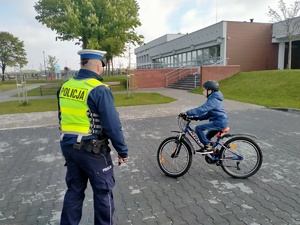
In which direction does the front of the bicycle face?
to the viewer's left

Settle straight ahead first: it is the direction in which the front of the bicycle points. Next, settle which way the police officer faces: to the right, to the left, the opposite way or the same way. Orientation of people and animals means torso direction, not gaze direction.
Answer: to the right

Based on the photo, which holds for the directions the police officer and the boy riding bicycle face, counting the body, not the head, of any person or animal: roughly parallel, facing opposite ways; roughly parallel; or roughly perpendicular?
roughly perpendicular

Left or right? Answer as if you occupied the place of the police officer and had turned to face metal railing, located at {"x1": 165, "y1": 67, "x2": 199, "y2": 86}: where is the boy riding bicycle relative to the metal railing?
right

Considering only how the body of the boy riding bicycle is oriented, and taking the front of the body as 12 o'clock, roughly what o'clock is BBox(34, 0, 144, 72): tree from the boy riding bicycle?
The tree is roughly at 2 o'clock from the boy riding bicycle.

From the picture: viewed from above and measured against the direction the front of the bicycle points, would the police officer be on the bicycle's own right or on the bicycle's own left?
on the bicycle's own left

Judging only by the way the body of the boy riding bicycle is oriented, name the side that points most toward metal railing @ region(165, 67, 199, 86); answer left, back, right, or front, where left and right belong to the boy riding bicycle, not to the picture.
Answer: right

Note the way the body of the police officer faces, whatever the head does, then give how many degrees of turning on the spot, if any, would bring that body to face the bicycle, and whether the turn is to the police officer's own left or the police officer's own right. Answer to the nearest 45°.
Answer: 0° — they already face it

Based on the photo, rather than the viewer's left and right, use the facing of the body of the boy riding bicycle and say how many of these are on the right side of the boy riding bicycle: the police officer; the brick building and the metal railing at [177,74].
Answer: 2

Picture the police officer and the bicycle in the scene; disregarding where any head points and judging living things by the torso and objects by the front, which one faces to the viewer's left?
the bicycle

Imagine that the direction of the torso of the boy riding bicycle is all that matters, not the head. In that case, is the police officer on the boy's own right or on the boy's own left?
on the boy's own left

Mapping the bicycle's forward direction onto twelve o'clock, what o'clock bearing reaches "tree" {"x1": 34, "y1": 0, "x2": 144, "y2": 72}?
The tree is roughly at 2 o'clock from the bicycle.

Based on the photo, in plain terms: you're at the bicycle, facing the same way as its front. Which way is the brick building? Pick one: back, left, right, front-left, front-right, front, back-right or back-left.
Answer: right

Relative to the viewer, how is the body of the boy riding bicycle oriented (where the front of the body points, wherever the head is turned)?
to the viewer's left

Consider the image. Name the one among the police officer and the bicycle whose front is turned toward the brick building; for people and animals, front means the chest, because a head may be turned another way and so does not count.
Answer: the police officer
